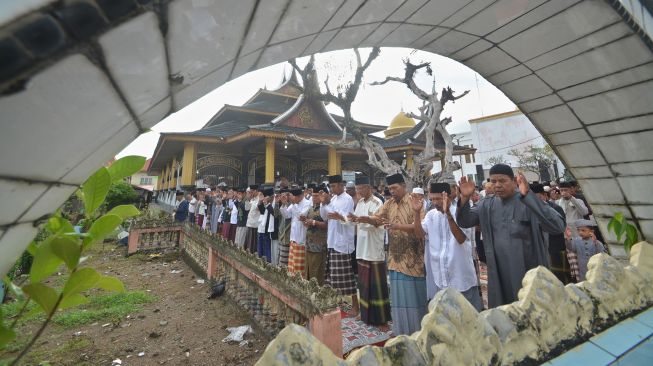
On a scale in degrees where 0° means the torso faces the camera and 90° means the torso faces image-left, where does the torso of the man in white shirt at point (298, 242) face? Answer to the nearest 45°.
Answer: approximately 45°

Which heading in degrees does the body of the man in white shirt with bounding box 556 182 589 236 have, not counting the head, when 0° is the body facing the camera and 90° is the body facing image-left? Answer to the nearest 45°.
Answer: approximately 45°

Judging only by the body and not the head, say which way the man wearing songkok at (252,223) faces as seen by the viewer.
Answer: to the viewer's left

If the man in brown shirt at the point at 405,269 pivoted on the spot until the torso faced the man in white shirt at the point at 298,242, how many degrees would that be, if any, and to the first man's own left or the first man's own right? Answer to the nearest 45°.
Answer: approximately 90° to the first man's own right

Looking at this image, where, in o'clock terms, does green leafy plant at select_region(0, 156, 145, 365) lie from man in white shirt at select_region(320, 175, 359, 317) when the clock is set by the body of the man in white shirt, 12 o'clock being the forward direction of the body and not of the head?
The green leafy plant is roughly at 11 o'clock from the man in white shirt.

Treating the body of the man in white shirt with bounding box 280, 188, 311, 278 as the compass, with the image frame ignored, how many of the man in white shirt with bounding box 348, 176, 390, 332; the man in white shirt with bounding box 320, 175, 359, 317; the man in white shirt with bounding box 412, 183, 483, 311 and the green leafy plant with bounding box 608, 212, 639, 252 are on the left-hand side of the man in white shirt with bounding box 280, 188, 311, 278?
4

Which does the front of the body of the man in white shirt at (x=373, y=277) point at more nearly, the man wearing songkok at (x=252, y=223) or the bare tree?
the man wearing songkok

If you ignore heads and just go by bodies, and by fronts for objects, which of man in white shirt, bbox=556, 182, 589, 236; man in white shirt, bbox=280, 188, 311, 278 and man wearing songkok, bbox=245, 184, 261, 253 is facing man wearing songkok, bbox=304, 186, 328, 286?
man in white shirt, bbox=556, 182, 589, 236
